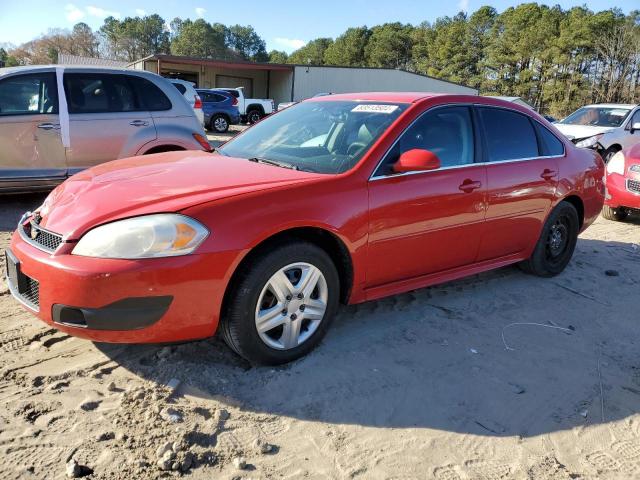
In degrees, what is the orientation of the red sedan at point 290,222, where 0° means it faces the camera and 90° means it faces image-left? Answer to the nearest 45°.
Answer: approximately 45°

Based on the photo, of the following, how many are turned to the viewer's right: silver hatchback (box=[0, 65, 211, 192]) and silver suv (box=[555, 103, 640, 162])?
0

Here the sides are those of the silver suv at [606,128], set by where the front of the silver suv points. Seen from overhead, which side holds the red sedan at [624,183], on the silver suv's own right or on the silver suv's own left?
on the silver suv's own left

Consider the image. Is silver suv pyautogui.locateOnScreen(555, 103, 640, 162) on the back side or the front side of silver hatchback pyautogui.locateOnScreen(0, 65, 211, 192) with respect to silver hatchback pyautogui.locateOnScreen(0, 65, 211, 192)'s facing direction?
on the back side

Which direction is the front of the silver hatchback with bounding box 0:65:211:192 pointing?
to the viewer's left

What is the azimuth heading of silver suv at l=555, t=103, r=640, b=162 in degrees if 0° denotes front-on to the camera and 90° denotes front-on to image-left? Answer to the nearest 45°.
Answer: approximately 45°

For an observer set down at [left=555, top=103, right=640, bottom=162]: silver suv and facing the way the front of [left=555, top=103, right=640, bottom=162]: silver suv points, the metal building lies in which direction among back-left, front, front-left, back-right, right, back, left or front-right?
right

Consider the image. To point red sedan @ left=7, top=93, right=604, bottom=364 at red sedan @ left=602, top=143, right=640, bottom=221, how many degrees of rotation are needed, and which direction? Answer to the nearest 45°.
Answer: approximately 180°

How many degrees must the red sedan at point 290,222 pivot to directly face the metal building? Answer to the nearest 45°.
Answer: approximately 135° to its right
